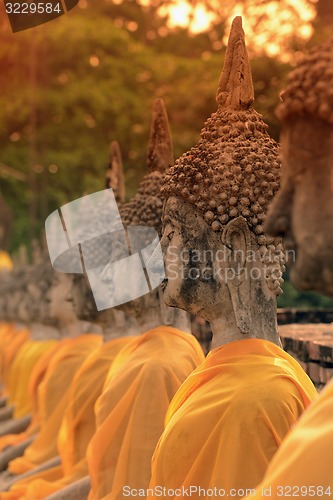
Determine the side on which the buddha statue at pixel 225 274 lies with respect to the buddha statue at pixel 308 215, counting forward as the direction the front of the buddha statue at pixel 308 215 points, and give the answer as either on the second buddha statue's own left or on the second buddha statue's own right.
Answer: on the second buddha statue's own right

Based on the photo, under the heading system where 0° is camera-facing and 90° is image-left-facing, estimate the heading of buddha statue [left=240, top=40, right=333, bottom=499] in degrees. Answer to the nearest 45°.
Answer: approximately 90°

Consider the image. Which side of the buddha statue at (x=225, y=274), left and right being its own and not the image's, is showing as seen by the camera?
left

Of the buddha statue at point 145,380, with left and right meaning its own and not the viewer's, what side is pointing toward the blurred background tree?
right

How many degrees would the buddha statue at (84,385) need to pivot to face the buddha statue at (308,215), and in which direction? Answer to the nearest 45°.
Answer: approximately 90° to its left

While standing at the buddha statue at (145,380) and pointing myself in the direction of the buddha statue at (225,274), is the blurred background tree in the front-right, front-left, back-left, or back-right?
back-left

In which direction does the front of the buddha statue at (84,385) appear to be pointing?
to the viewer's left

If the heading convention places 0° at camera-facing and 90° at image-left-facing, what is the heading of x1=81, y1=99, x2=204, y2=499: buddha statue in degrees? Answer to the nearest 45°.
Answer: approximately 90°
